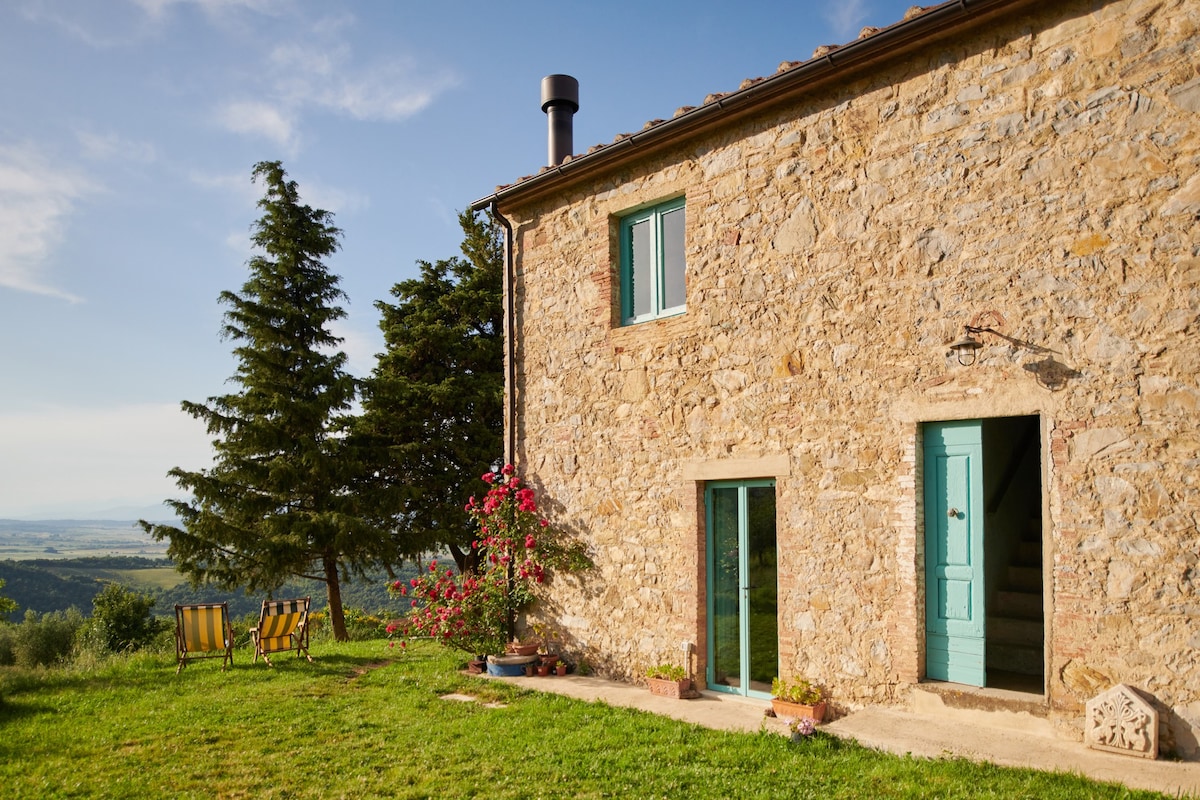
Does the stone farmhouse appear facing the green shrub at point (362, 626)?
no

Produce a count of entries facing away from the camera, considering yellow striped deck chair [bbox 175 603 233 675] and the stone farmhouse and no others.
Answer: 1

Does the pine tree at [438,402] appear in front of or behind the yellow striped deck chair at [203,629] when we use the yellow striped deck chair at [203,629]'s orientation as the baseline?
in front

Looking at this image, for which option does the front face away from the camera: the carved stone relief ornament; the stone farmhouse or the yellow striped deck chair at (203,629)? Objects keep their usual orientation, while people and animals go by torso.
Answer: the yellow striped deck chair

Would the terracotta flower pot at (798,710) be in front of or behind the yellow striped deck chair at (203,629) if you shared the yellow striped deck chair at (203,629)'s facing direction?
behind

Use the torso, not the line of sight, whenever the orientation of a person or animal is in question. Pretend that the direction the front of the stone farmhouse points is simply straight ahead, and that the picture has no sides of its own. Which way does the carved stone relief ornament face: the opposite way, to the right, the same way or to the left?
the same way

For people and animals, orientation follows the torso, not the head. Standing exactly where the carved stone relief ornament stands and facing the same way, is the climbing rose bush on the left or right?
on its right

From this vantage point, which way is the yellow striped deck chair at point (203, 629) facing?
away from the camera

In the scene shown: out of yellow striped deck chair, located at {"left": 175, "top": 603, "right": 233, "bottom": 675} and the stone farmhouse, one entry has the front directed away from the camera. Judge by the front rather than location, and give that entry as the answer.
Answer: the yellow striped deck chair

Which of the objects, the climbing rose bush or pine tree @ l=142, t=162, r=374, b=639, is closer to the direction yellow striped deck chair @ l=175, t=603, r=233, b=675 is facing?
the pine tree

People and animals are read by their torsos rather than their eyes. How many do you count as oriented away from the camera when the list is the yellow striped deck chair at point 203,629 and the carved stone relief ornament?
1

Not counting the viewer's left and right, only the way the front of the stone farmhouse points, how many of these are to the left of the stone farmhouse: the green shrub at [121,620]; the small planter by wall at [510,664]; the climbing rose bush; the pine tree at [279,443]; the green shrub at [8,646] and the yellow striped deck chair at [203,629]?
0

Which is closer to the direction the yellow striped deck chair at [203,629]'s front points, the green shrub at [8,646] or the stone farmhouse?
the green shrub

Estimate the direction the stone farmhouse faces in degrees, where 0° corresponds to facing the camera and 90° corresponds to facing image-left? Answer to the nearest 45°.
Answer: approximately 45°

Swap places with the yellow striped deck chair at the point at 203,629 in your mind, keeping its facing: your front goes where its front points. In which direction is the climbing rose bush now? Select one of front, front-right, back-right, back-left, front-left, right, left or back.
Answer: back-right
